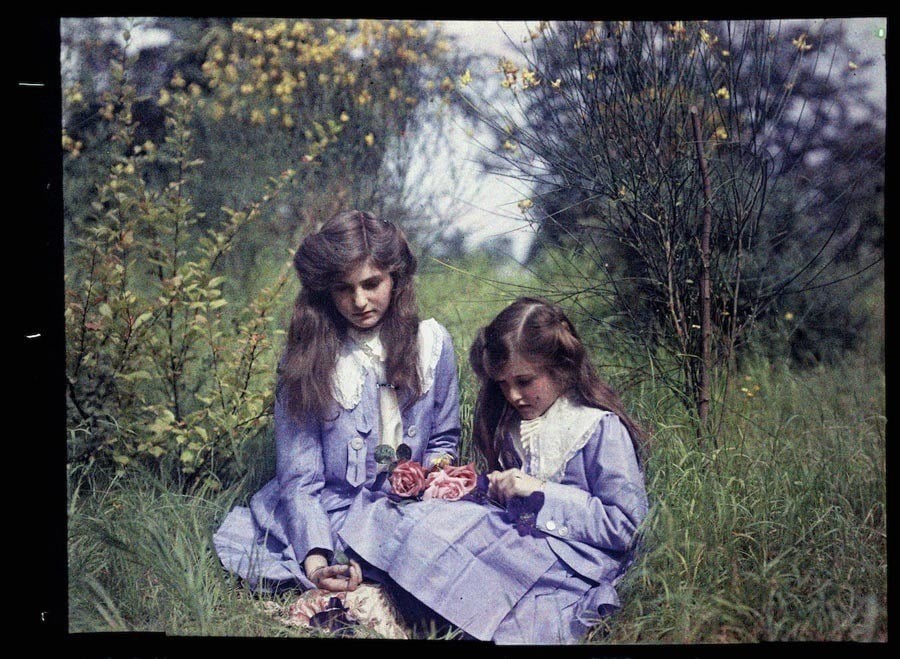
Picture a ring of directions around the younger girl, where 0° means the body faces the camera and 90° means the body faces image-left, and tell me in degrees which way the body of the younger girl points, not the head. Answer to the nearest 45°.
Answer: approximately 45°

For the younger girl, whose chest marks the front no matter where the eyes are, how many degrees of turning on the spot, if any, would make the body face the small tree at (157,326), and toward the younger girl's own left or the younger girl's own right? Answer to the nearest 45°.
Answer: approximately 45° to the younger girl's own right

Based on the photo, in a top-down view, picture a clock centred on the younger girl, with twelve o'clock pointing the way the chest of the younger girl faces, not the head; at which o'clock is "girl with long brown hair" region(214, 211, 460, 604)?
The girl with long brown hair is roughly at 2 o'clock from the younger girl.
